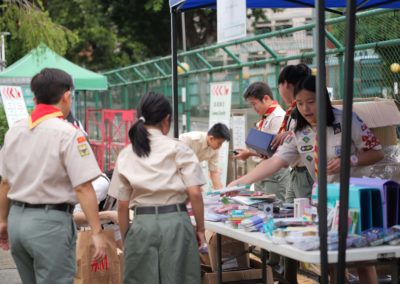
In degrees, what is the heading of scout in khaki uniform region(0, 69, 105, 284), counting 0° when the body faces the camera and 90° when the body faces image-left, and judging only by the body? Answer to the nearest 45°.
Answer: approximately 225°

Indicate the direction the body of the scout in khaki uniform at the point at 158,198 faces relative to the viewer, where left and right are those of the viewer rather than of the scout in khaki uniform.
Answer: facing away from the viewer

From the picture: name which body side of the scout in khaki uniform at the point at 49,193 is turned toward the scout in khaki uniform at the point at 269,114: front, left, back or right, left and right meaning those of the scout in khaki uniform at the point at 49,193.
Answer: front

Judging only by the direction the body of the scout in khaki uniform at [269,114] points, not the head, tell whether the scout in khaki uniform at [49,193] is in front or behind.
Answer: in front

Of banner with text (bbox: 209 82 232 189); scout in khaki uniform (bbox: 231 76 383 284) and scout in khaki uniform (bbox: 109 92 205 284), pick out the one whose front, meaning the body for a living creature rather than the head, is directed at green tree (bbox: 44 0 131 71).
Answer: scout in khaki uniform (bbox: 109 92 205 284)

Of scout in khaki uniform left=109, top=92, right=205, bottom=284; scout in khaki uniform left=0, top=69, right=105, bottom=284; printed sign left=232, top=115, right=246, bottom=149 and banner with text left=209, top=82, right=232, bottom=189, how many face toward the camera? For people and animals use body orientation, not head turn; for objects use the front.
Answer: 2

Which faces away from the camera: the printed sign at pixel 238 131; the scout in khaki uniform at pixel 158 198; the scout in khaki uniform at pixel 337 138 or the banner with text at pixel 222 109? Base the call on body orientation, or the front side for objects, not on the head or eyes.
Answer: the scout in khaki uniform at pixel 158 198

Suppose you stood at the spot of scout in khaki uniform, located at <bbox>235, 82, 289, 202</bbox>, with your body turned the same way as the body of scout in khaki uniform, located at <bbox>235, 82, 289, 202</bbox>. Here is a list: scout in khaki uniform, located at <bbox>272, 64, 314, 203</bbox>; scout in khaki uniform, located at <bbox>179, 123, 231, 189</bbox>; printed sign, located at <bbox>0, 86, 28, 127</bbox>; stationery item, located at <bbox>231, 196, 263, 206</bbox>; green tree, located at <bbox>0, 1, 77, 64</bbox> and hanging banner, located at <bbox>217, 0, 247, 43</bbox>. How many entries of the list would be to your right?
3

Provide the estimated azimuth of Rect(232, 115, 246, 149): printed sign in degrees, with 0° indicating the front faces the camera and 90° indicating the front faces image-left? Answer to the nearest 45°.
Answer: approximately 0°

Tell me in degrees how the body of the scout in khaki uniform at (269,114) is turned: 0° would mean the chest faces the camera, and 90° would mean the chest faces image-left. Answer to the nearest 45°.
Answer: approximately 45°
